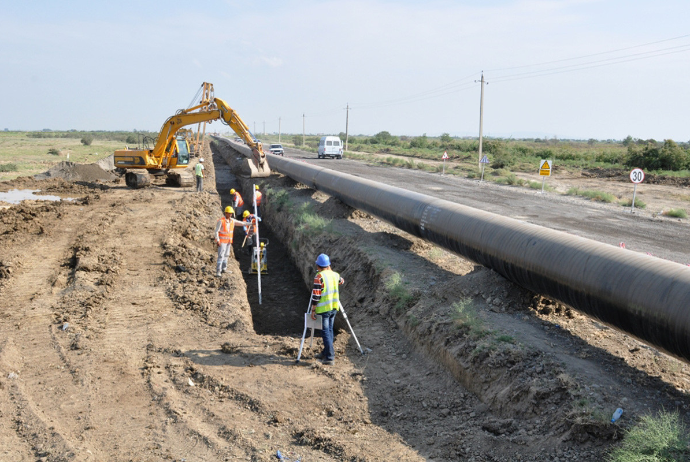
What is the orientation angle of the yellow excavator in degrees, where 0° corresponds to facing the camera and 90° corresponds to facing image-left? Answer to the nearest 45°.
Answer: approximately 270°

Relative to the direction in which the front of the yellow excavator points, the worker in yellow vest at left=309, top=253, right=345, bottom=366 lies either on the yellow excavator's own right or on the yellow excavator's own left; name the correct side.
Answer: on the yellow excavator's own right

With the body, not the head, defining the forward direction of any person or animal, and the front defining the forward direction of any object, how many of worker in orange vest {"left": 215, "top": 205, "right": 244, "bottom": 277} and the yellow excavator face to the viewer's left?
0

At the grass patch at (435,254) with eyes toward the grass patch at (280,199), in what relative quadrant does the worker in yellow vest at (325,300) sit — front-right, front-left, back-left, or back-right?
back-left

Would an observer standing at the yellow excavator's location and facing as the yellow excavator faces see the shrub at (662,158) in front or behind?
in front

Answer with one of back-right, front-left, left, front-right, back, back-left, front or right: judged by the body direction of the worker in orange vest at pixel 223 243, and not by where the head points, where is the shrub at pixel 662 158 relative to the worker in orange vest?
left

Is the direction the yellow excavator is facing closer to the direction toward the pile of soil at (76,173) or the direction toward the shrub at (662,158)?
the shrub

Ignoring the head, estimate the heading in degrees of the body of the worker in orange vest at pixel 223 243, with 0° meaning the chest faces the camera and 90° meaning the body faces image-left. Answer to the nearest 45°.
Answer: approximately 315°

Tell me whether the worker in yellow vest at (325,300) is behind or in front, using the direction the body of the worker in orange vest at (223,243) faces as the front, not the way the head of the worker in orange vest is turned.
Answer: in front
